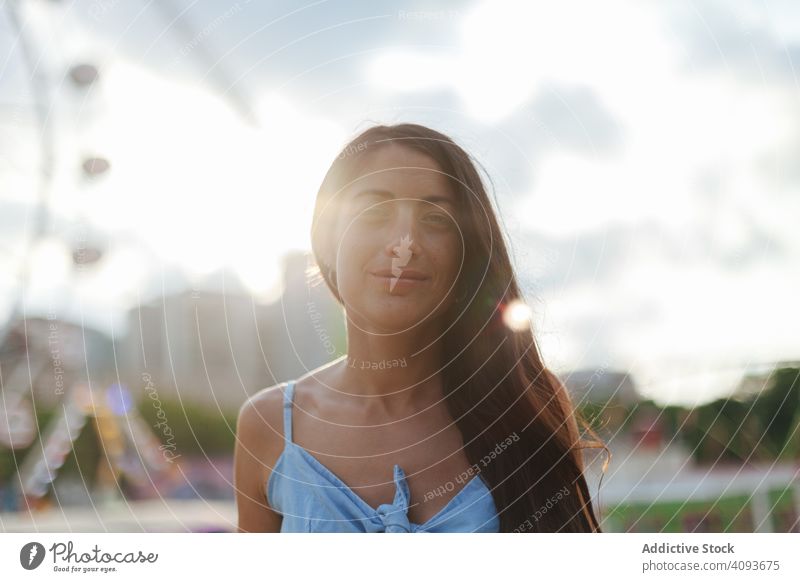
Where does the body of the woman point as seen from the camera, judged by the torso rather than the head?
toward the camera

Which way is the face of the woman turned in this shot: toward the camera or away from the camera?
toward the camera
